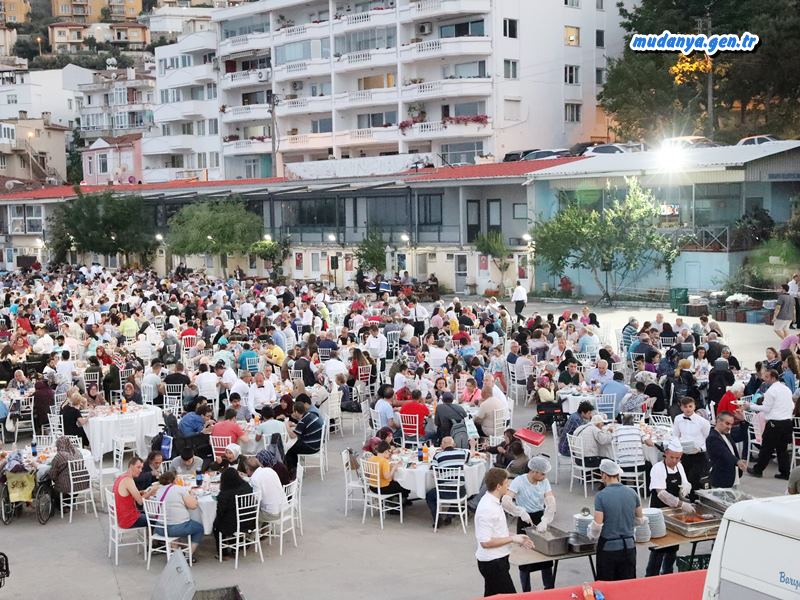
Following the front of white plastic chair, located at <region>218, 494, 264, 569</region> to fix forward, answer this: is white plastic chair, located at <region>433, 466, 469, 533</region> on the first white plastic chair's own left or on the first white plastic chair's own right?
on the first white plastic chair's own right

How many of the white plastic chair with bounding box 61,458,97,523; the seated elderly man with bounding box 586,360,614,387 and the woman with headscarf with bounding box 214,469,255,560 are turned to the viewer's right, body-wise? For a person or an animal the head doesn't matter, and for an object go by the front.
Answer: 0

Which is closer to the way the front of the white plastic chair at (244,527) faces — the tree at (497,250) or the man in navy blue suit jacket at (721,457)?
the tree

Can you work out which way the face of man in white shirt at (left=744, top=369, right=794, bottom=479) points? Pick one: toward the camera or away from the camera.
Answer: toward the camera

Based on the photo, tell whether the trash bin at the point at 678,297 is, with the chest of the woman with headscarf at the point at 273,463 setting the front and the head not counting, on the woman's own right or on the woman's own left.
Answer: on the woman's own right

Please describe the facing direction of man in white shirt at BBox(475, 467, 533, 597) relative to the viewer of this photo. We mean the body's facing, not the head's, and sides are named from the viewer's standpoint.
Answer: facing to the right of the viewer

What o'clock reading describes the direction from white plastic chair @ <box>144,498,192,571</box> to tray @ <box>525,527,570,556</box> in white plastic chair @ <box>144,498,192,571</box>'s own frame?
The tray is roughly at 3 o'clock from the white plastic chair.

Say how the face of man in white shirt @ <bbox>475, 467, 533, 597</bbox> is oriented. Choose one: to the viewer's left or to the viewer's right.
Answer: to the viewer's right

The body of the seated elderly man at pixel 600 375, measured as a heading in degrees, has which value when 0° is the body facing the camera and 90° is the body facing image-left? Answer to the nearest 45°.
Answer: approximately 45°

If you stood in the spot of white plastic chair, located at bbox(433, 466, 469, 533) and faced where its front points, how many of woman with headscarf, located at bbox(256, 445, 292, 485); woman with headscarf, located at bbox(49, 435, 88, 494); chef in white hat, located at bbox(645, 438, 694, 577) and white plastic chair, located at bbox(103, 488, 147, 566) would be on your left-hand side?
3

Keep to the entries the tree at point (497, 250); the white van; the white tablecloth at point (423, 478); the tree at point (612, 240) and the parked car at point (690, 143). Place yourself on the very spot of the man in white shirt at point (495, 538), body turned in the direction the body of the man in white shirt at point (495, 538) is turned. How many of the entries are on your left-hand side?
4

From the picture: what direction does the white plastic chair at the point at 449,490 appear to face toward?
away from the camera

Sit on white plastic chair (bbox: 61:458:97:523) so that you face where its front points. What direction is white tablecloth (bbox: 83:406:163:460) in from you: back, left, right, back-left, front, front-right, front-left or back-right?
front-right

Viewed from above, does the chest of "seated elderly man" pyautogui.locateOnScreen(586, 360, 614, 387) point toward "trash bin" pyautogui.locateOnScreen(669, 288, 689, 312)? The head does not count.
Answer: no

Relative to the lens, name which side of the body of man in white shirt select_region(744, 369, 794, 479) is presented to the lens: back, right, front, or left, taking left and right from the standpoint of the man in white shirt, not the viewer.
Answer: left
